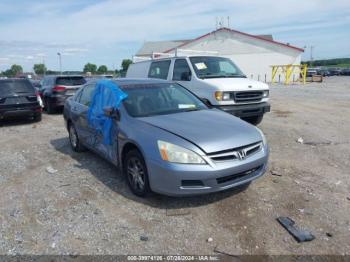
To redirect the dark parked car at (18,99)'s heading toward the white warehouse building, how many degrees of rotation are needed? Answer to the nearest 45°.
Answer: approximately 45° to its right

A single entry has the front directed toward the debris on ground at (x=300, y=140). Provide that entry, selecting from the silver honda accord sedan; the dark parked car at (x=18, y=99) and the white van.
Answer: the white van

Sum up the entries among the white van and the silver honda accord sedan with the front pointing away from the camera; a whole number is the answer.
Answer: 0

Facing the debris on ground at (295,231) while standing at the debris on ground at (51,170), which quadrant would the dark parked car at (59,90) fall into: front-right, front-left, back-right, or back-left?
back-left

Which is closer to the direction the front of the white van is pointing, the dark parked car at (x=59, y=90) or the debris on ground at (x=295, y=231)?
the debris on ground

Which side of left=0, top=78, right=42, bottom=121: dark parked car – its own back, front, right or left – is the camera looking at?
back

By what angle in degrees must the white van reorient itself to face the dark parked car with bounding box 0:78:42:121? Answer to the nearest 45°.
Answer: approximately 135° to its right

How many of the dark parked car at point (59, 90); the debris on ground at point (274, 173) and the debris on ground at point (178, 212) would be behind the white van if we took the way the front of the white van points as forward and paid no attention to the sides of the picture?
1

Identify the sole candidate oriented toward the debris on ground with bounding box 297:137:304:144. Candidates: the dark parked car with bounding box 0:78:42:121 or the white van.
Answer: the white van

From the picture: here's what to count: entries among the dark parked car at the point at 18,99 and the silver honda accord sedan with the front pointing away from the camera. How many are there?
1

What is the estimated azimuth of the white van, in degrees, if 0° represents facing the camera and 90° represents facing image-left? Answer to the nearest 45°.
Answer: approximately 315°

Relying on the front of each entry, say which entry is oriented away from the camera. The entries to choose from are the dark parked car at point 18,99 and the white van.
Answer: the dark parked car

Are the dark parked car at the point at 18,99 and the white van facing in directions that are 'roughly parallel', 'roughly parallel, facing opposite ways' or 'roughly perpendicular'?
roughly parallel, facing opposite ways

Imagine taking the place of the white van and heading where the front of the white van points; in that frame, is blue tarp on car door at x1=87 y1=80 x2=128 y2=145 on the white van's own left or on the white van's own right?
on the white van's own right

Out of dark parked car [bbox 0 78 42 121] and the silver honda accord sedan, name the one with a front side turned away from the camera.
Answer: the dark parked car

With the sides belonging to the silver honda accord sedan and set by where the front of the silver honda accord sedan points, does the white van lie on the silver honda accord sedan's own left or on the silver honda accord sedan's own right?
on the silver honda accord sedan's own left

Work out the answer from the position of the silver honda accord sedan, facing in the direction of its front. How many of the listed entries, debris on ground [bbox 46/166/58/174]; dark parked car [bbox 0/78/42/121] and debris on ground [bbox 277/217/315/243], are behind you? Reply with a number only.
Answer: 1

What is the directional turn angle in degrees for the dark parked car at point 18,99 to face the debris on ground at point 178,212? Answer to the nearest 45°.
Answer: approximately 180°

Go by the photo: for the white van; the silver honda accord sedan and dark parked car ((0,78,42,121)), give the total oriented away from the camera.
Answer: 1
